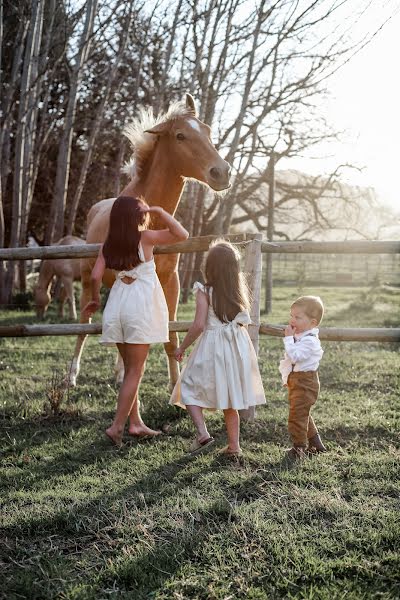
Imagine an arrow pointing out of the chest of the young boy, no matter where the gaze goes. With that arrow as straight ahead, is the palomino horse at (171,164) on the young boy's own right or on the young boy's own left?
on the young boy's own right

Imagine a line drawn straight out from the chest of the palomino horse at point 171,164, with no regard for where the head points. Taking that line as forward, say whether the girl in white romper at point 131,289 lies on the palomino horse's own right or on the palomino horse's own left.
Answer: on the palomino horse's own right

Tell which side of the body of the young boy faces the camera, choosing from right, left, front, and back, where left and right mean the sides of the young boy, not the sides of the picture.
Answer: left

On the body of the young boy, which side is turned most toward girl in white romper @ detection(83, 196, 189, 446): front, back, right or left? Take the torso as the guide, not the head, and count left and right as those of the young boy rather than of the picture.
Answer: front

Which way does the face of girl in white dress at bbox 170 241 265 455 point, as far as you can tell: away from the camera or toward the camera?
away from the camera

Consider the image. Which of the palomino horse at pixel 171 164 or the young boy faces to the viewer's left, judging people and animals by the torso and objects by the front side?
the young boy

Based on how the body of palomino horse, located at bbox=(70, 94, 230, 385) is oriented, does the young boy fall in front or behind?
in front

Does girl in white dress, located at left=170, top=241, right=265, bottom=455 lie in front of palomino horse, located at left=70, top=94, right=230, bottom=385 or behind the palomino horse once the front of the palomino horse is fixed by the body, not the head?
in front

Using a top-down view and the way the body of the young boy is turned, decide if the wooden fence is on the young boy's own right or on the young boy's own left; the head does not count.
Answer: on the young boy's own right

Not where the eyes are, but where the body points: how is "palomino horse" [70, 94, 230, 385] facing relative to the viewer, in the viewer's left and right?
facing the viewer and to the right of the viewer

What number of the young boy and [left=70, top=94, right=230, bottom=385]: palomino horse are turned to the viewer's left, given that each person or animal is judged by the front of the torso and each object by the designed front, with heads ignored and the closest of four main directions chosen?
1
